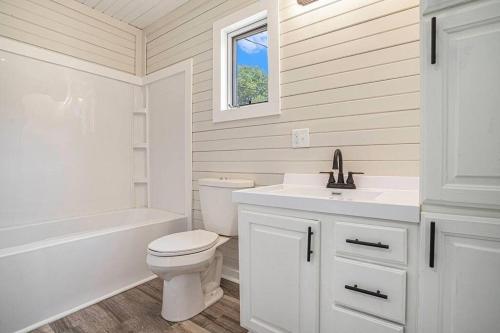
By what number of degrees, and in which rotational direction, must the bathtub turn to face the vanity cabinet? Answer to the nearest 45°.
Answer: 0° — it already faces it

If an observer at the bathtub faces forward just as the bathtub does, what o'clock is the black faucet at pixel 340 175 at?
The black faucet is roughly at 12 o'clock from the bathtub.

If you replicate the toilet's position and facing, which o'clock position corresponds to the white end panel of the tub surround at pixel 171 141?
The white end panel of the tub surround is roughly at 4 o'clock from the toilet.

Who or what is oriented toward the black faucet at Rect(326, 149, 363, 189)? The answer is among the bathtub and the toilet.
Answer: the bathtub

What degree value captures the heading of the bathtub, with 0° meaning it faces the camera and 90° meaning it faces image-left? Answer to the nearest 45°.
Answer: approximately 315°

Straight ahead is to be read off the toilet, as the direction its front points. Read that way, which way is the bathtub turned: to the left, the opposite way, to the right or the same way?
to the left

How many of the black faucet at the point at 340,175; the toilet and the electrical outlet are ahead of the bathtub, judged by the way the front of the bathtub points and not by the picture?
3

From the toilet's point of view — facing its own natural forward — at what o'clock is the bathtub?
The bathtub is roughly at 2 o'clock from the toilet.
